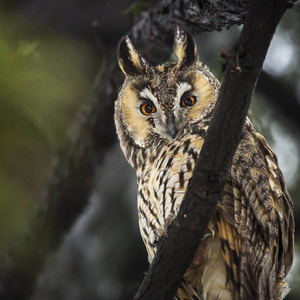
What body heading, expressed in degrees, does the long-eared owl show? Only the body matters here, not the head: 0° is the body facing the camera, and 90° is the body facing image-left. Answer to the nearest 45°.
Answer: approximately 45°

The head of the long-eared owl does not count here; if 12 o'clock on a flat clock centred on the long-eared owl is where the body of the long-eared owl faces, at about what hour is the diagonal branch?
The diagonal branch is roughly at 10 o'clock from the long-eared owl.
